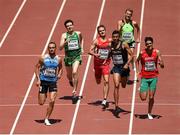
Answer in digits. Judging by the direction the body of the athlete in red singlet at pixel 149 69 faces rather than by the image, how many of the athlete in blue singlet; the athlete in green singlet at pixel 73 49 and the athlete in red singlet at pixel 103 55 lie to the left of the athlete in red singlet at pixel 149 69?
0

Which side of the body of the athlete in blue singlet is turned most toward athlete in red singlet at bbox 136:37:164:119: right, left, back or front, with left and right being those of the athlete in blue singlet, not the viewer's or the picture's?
left

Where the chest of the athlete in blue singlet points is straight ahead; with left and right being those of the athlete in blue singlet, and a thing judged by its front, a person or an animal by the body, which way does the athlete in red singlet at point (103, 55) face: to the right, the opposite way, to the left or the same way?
the same way

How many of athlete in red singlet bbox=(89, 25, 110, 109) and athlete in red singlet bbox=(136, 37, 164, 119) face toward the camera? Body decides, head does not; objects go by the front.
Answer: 2

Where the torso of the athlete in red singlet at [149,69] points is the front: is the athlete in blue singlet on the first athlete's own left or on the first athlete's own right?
on the first athlete's own right

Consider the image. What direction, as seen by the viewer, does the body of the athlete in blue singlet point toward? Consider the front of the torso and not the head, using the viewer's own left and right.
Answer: facing the viewer

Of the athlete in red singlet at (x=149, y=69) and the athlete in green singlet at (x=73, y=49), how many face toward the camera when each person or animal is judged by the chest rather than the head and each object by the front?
2

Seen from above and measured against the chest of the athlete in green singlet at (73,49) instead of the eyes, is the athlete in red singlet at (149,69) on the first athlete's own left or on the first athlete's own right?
on the first athlete's own left

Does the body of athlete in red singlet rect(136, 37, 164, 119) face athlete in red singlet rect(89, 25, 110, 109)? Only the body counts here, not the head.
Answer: no

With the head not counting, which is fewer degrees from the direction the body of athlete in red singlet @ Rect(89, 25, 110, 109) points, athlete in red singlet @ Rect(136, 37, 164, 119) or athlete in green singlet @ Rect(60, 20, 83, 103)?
the athlete in red singlet

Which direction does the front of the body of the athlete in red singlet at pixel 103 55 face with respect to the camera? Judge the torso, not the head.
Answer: toward the camera

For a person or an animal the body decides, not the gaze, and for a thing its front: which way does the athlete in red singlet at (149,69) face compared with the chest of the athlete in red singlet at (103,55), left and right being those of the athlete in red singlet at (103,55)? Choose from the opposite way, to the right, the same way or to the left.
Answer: the same way

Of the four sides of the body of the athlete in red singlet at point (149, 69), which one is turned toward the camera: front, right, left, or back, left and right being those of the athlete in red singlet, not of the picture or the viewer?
front

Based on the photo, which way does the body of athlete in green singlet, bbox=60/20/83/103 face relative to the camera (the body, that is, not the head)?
toward the camera
